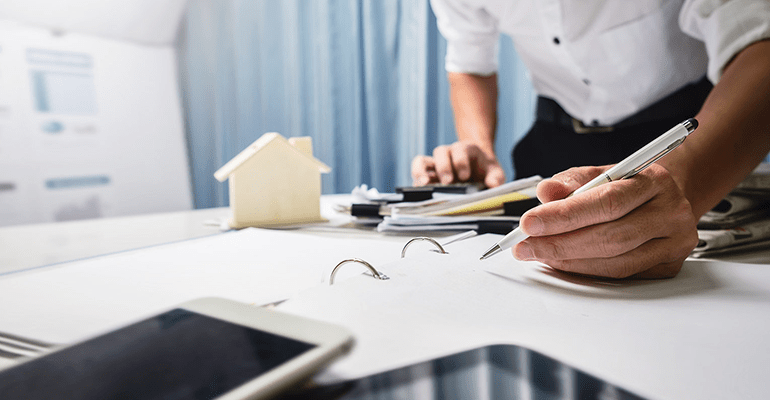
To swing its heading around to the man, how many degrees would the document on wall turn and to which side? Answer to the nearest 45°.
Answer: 0° — it already faces them

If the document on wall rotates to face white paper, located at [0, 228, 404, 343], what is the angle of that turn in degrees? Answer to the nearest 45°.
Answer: approximately 45° to its right

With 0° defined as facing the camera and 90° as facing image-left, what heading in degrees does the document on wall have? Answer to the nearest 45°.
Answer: approximately 315°

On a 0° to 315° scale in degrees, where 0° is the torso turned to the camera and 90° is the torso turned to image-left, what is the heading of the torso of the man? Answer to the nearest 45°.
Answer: approximately 45°
